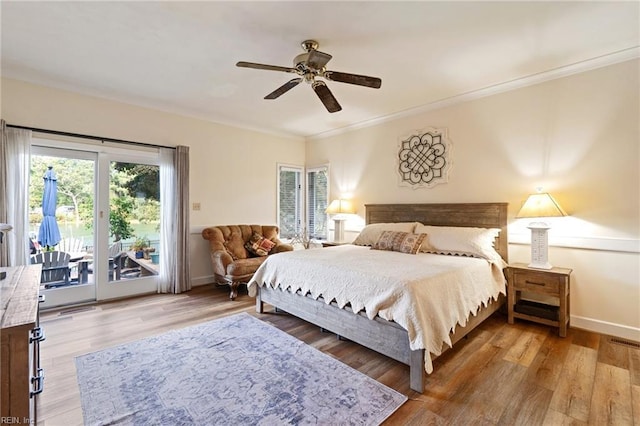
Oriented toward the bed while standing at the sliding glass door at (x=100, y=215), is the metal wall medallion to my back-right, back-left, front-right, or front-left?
front-left

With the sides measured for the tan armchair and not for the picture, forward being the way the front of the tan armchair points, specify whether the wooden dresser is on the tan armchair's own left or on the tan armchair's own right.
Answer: on the tan armchair's own right

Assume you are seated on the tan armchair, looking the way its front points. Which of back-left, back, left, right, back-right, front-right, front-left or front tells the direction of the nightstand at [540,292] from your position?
front

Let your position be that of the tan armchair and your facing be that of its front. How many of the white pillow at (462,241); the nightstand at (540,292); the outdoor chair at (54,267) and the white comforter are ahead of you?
3

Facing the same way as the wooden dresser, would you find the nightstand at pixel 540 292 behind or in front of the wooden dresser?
in front

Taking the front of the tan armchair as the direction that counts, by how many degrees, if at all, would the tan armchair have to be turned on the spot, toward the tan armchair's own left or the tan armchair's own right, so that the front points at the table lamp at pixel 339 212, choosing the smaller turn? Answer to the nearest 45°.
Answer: approximately 45° to the tan armchair's own left

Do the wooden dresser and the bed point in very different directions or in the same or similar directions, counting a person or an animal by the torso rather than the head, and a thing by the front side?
very different directions

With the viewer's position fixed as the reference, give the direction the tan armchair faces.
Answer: facing the viewer and to the right of the viewer

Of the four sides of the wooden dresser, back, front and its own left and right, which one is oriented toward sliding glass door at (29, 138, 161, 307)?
left

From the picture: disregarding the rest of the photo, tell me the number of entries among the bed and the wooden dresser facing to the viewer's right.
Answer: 1

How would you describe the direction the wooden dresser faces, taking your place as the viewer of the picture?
facing to the right of the viewer

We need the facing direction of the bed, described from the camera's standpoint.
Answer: facing the viewer and to the left of the viewer

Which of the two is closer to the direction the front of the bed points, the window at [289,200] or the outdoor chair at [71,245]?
the outdoor chair

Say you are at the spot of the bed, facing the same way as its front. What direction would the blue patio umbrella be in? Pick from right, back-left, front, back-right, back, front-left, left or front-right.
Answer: front-right
